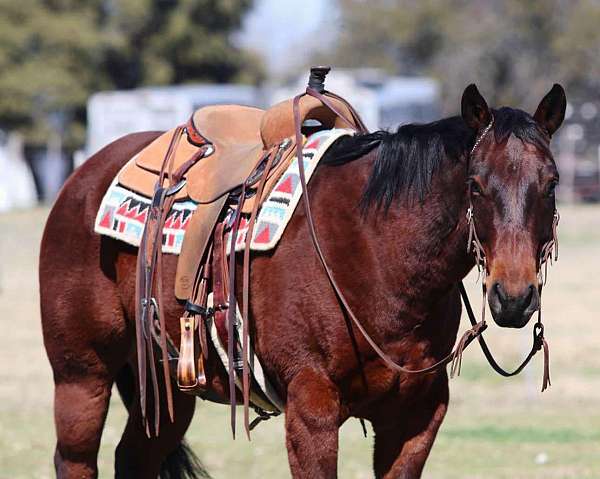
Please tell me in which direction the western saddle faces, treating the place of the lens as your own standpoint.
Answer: facing the viewer and to the right of the viewer

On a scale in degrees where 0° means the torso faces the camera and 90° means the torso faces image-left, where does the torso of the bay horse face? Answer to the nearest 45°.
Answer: approximately 315°
